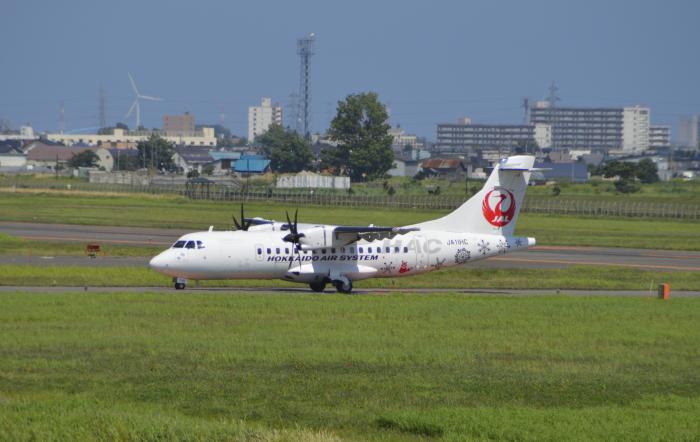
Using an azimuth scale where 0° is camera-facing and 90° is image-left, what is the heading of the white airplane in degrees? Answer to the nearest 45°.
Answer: approximately 90°
